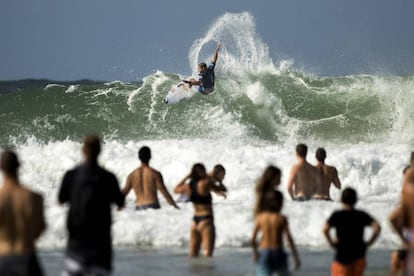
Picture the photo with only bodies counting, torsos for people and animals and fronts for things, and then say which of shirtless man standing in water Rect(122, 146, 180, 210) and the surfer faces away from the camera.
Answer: the shirtless man standing in water

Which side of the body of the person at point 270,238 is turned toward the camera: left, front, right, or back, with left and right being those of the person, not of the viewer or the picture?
back

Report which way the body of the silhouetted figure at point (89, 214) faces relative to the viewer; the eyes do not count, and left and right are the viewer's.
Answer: facing away from the viewer

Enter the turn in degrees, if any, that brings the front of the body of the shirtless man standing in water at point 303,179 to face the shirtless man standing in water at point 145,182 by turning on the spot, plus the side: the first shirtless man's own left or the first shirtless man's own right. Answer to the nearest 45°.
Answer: approximately 135° to the first shirtless man's own left

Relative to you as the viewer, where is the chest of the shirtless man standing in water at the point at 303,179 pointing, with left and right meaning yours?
facing away from the viewer

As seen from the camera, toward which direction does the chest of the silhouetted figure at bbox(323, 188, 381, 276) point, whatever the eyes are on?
away from the camera

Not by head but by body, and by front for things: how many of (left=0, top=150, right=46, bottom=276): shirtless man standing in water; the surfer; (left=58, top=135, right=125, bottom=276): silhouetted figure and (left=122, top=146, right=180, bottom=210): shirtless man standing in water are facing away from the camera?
3

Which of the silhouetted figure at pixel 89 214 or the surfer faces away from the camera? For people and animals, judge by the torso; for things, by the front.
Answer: the silhouetted figure

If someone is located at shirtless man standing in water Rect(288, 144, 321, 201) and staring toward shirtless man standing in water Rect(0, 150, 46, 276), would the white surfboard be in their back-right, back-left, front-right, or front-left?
back-right

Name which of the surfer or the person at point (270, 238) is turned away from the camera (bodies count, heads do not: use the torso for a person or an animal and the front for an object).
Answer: the person

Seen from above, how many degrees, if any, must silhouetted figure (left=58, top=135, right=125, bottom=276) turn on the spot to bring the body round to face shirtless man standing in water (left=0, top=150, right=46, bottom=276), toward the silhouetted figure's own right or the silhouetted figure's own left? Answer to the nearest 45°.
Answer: approximately 135° to the silhouetted figure's own left

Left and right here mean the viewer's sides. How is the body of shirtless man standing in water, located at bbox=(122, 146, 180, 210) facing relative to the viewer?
facing away from the viewer

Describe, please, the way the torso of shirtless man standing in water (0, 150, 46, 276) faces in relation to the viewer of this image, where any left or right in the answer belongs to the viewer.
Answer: facing away from the viewer
